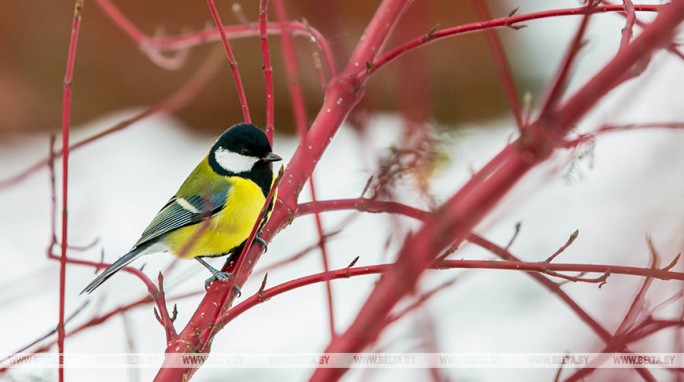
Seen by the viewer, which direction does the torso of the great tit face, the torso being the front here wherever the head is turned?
to the viewer's right
